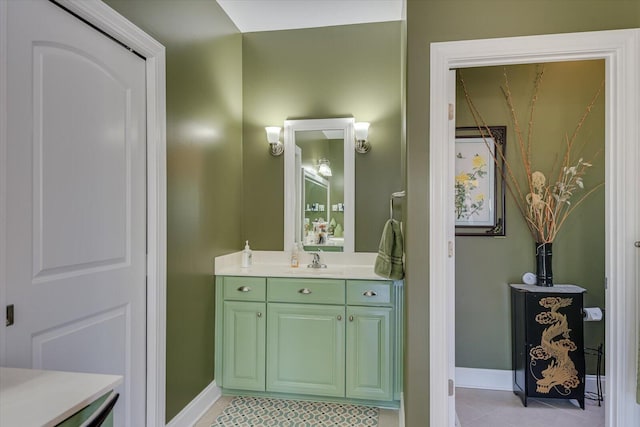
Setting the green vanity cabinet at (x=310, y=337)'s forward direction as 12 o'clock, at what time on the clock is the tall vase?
The tall vase is roughly at 9 o'clock from the green vanity cabinet.

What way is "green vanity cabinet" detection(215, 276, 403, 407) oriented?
toward the camera

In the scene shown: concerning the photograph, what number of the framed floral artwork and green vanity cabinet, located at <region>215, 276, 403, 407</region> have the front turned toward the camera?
2

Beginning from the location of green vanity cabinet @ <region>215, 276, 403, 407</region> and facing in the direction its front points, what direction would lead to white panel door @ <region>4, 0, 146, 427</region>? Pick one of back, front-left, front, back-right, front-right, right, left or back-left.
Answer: front-right

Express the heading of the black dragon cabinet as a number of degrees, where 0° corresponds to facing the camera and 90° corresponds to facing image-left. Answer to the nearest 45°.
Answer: approximately 0°

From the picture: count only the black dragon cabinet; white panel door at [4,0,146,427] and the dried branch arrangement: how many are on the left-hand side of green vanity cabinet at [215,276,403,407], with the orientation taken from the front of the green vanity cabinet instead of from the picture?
2

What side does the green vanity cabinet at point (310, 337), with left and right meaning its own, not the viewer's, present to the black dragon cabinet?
left

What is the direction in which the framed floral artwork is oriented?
toward the camera

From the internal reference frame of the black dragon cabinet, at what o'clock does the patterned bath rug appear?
The patterned bath rug is roughly at 2 o'clock from the black dragon cabinet.
